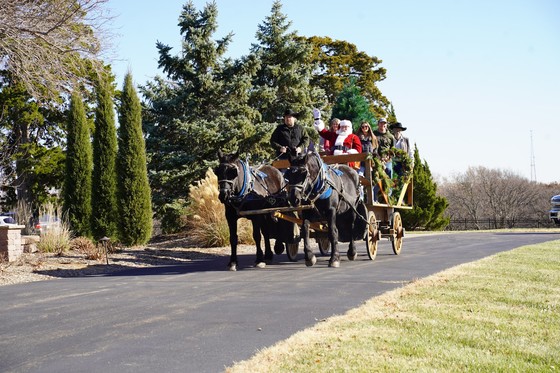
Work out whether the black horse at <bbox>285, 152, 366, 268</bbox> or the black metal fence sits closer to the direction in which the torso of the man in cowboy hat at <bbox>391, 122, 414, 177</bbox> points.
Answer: the black horse

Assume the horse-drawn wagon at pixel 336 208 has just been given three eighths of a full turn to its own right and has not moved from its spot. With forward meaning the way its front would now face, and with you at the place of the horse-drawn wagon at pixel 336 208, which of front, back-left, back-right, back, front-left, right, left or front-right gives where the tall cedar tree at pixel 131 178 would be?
front-left

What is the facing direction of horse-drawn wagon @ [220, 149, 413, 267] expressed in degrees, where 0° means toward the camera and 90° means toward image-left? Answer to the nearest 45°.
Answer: approximately 45°

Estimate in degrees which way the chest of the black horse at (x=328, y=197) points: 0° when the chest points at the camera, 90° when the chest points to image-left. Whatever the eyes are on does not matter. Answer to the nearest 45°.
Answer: approximately 45°

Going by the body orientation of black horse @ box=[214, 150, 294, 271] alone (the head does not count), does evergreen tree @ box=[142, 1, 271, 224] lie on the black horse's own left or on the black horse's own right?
on the black horse's own right

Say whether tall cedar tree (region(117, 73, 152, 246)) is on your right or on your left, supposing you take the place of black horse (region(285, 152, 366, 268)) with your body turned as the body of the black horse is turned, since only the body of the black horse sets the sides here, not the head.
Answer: on your right

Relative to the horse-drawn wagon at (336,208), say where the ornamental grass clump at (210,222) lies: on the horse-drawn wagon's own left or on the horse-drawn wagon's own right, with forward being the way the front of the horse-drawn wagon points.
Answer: on the horse-drawn wagon's own right

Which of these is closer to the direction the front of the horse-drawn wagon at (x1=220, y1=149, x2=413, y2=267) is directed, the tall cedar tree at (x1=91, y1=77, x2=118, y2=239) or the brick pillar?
the brick pillar

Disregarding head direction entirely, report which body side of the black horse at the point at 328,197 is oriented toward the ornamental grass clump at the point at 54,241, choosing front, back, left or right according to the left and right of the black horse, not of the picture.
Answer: right

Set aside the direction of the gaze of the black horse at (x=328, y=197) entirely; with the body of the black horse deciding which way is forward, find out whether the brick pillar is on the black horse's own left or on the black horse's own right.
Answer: on the black horse's own right

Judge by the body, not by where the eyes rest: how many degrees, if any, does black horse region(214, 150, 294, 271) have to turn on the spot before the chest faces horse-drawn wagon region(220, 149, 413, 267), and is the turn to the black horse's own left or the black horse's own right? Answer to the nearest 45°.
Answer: approximately 180°
